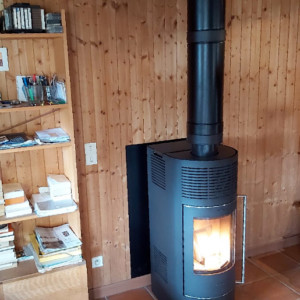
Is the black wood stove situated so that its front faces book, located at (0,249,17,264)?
no

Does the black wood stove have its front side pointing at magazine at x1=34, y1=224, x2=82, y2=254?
no

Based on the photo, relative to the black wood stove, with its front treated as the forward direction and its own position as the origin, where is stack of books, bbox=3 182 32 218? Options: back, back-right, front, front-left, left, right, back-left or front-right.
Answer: back-right

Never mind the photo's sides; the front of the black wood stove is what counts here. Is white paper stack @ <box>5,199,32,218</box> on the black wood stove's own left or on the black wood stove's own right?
on the black wood stove's own right

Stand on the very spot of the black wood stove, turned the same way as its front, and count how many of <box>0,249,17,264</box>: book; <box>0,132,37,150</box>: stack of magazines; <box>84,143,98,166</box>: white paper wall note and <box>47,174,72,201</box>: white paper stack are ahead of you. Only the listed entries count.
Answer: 0

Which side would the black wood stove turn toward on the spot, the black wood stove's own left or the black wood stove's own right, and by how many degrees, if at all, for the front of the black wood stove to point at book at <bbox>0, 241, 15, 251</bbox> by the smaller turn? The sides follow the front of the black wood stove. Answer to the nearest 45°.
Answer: approximately 135° to the black wood stove's own right

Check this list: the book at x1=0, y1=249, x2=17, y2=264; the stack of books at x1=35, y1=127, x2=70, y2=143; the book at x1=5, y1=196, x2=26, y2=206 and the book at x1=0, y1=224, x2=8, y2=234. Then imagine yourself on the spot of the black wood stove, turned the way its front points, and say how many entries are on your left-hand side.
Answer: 0

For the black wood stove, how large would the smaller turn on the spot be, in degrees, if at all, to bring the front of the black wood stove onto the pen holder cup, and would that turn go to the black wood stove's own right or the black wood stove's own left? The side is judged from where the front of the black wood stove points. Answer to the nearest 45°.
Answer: approximately 135° to the black wood stove's own right

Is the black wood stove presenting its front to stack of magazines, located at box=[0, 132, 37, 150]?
no

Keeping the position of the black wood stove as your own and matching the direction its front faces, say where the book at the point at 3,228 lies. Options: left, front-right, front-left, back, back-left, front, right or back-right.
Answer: back-right

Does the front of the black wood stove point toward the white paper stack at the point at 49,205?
no

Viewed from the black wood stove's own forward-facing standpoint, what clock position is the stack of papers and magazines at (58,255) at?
The stack of papers and magazines is roughly at 4 o'clock from the black wood stove.

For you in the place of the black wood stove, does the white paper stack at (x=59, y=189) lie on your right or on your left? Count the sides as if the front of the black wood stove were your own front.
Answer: on your right

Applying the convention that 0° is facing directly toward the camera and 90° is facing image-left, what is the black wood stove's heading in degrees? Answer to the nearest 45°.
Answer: approximately 315°

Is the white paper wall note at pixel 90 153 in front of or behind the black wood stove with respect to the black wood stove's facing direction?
behind
